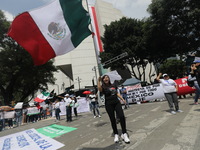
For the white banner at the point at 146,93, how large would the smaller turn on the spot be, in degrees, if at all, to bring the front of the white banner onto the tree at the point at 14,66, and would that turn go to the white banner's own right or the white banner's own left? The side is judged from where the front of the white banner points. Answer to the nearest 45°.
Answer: approximately 90° to the white banner's own right

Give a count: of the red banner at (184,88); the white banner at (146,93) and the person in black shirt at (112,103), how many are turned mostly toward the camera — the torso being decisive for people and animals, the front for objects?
3

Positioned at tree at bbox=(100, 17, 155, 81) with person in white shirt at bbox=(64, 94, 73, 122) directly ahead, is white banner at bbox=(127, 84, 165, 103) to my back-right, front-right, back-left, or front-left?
front-left

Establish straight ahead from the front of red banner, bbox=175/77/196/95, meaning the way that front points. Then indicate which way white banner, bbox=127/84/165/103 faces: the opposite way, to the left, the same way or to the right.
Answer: the same way

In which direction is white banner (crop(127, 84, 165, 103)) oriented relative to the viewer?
toward the camera

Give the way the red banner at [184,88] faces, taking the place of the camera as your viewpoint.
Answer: facing the viewer

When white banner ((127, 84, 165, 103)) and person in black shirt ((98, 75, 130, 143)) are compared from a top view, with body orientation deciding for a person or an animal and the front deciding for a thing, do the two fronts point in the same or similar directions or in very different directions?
same or similar directions

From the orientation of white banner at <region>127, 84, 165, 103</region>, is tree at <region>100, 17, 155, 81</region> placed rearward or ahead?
rearward

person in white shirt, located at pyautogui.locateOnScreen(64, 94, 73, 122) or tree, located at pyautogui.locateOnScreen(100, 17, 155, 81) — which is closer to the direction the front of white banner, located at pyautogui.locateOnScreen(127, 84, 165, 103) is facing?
the person in white shirt

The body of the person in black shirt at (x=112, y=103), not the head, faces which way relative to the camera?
toward the camera

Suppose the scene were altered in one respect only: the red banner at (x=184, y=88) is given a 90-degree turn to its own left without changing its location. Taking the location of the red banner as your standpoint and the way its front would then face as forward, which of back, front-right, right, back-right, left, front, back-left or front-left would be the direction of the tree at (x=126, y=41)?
back-left

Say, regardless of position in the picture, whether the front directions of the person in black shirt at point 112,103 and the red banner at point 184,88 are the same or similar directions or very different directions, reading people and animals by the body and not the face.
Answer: same or similar directions

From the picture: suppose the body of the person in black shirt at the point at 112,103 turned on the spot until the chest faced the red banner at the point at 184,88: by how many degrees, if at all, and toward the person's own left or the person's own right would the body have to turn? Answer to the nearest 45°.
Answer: approximately 135° to the person's own left

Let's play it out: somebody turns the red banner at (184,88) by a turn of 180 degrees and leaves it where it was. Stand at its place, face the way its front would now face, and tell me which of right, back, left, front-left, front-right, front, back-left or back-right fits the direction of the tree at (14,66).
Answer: left

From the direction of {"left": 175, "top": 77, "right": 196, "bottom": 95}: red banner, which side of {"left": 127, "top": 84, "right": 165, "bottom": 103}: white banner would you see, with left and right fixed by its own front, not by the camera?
left

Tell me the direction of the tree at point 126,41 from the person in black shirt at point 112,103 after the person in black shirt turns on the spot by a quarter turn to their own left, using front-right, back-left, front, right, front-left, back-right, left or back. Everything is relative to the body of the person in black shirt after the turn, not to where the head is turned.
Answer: left

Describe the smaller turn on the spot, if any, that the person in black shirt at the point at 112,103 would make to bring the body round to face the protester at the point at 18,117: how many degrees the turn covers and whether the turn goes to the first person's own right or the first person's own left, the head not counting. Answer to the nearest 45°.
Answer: approximately 135° to the first person's own right
